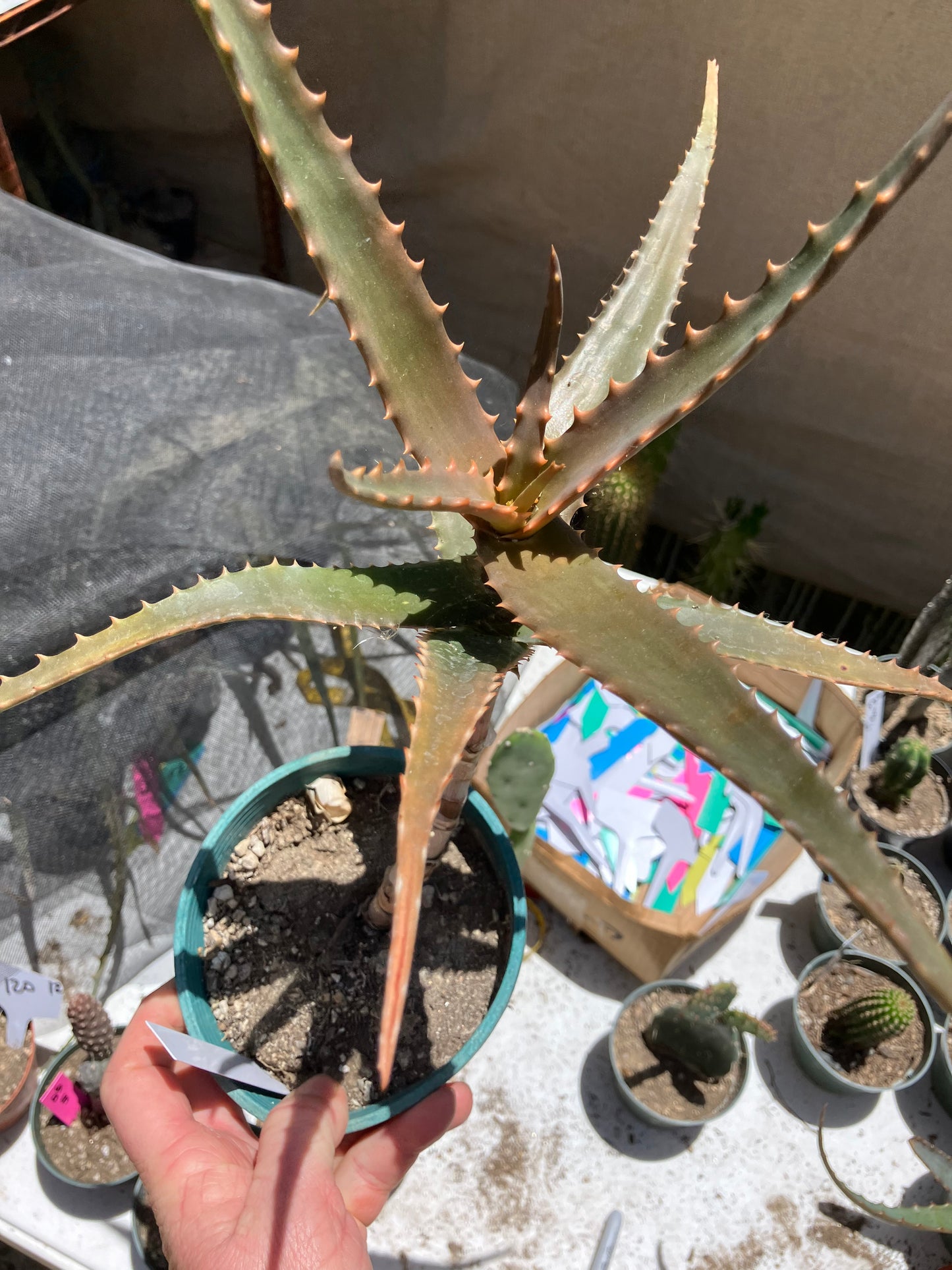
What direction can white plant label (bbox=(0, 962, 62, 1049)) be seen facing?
toward the camera

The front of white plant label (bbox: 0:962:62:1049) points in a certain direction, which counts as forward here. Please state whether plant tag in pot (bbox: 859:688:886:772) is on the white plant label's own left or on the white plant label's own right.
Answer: on the white plant label's own left

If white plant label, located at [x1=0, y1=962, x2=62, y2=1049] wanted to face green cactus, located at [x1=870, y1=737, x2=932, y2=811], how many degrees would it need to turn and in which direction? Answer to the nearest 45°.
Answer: approximately 90° to its left

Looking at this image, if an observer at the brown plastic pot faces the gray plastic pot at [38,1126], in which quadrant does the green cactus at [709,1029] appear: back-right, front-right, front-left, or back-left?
front-left
